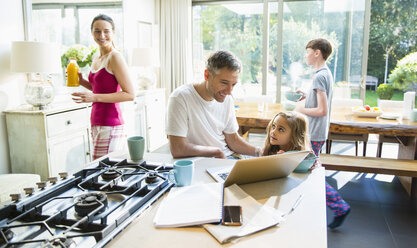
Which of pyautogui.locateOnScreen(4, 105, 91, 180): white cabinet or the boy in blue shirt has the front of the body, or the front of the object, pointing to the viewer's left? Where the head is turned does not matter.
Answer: the boy in blue shirt

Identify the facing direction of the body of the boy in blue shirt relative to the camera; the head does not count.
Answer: to the viewer's left

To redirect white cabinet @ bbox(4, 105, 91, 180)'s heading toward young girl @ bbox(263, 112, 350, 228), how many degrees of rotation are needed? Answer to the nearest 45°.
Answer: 0° — it already faces them

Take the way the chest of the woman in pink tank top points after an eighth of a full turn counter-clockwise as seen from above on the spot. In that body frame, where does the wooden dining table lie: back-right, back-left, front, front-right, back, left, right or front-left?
left

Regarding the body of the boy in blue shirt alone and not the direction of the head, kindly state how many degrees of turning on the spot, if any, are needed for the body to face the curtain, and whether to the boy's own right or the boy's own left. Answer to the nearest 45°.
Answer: approximately 45° to the boy's own right

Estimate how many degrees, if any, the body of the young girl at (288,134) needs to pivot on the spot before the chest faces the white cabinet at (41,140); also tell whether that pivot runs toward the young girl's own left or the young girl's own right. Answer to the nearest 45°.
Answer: approximately 45° to the young girl's own right
